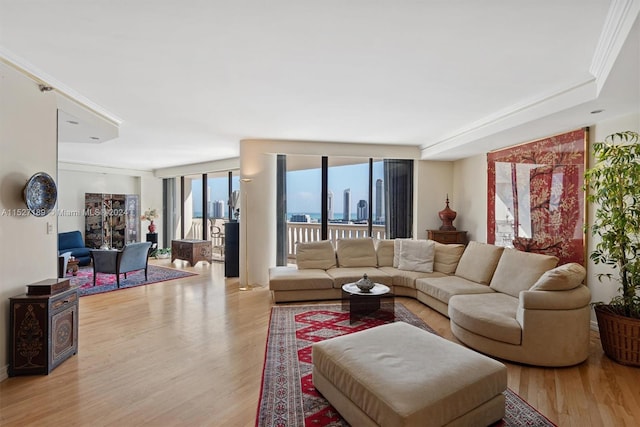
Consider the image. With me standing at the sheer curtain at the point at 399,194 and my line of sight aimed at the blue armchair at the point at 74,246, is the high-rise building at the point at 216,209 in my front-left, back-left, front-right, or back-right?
front-right

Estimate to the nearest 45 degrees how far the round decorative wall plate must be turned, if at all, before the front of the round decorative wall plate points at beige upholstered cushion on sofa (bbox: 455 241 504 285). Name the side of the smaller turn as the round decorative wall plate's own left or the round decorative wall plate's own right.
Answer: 0° — it already faces it

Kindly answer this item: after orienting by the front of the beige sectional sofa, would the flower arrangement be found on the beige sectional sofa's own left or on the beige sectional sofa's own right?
on the beige sectional sofa's own right

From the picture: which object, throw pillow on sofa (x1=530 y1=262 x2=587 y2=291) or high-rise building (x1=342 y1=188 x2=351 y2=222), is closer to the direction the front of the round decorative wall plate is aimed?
the throw pillow on sofa

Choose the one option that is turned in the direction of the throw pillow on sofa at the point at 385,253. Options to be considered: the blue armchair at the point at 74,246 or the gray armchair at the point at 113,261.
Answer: the blue armchair at the point at 74,246

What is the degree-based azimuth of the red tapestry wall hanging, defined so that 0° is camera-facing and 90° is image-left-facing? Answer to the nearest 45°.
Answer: approximately 45°

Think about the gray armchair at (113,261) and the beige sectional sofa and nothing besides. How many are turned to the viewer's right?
0

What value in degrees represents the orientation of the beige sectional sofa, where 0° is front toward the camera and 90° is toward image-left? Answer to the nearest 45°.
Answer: approximately 45°

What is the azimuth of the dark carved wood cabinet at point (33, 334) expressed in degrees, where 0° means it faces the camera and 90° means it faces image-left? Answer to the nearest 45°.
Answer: approximately 315°

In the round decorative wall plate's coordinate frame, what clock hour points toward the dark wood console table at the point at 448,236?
The dark wood console table is roughly at 11 o'clock from the round decorative wall plate.

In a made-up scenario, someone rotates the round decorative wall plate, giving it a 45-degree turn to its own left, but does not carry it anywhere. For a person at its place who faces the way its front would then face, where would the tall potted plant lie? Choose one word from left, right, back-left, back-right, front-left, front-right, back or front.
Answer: front-right

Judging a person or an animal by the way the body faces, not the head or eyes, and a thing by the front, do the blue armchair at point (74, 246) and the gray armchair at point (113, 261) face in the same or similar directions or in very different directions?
very different directions

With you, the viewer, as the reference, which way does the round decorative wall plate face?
facing the viewer and to the right of the viewer

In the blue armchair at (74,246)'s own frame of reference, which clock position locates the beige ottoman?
The beige ottoman is roughly at 1 o'clock from the blue armchair.

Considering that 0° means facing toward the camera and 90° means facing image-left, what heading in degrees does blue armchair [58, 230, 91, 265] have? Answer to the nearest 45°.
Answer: approximately 315°

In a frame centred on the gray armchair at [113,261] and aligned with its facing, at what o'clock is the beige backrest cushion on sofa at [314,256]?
The beige backrest cushion on sofa is roughly at 6 o'clock from the gray armchair.

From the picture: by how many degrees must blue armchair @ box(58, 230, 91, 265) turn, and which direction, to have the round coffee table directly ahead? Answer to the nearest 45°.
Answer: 0° — it already faces it

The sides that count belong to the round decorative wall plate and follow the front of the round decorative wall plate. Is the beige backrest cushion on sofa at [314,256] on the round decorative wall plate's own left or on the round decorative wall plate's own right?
on the round decorative wall plate's own left

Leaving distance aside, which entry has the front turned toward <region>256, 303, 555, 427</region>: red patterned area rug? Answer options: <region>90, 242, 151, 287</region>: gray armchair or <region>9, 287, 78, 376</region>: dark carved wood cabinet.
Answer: the dark carved wood cabinet

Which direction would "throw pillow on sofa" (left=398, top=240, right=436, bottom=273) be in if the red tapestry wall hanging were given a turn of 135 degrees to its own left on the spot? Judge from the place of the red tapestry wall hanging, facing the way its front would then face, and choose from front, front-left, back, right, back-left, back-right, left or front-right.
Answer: back
